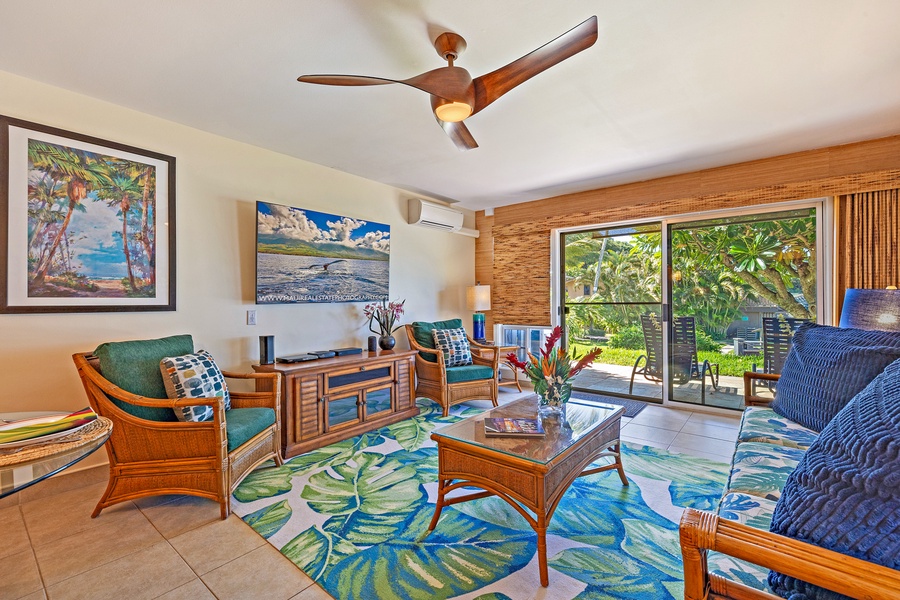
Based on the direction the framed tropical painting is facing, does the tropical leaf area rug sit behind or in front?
in front

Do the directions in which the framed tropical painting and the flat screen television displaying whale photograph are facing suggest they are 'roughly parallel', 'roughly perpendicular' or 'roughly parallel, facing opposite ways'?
roughly parallel

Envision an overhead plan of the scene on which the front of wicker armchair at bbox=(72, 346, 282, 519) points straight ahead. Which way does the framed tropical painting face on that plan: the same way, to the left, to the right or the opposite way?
the same way

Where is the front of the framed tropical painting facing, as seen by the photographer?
facing the viewer and to the right of the viewer

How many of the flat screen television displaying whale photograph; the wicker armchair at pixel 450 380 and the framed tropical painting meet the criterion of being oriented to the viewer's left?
0

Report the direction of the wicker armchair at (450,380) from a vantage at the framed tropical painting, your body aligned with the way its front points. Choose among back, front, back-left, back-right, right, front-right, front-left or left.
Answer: front-left

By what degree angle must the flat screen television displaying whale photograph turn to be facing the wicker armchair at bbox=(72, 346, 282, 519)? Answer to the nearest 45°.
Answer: approximately 90° to its right

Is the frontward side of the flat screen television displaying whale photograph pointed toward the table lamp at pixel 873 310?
yes

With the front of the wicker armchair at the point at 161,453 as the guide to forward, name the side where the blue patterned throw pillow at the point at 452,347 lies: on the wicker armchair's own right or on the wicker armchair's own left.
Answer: on the wicker armchair's own left

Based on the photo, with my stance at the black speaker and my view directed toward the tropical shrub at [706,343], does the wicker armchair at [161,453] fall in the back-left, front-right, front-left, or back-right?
back-right
